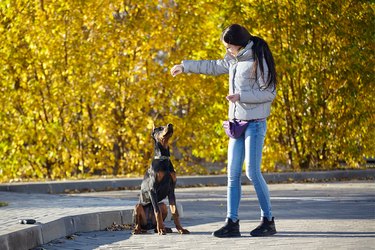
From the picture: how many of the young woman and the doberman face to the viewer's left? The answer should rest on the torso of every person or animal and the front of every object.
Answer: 1

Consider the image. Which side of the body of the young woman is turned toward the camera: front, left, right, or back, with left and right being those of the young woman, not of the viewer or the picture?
left

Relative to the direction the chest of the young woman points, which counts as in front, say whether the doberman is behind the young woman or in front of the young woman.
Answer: in front

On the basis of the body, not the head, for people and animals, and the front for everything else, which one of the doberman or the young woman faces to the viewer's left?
the young woman

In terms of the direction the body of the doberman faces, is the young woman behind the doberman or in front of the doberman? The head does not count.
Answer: in front

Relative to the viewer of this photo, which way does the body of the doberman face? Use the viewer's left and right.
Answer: facing the viewer and to the right of the viewer
